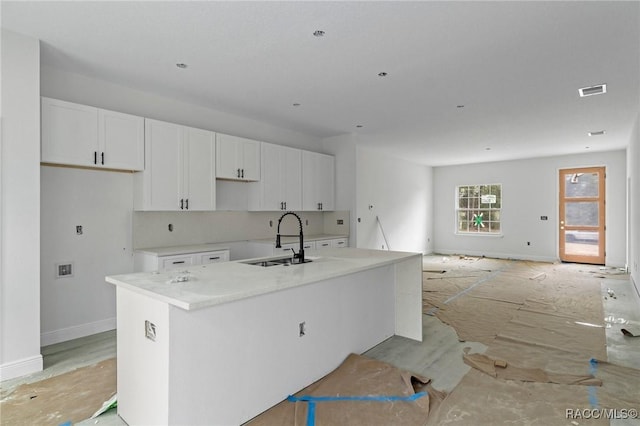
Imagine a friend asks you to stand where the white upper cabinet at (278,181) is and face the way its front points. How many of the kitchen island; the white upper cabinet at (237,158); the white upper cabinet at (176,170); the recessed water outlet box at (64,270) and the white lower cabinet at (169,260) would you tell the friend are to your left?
0

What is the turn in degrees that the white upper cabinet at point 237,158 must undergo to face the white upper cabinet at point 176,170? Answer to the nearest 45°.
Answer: approximately 90° to its right

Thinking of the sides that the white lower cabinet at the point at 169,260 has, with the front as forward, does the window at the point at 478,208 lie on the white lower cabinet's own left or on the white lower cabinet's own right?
on the white lower cabinet's own left

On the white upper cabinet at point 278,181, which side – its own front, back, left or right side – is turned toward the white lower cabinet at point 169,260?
right

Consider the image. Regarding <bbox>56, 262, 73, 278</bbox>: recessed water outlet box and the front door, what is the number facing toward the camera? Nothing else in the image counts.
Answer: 2

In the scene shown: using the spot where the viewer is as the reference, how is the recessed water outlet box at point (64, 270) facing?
facing the viewer

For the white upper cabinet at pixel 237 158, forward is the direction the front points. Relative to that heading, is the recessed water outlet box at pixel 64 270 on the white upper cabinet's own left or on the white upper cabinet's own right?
on the white upper cabinet's own right

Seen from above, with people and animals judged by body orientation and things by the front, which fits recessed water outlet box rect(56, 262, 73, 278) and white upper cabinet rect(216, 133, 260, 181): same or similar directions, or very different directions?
same or similar directions

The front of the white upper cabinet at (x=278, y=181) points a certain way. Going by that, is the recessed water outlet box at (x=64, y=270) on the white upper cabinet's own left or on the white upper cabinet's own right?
on the white upper cabinet's own right

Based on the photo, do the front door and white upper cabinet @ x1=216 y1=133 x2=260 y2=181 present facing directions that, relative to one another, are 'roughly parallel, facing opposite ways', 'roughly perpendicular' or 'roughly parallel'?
roughly perpendicular

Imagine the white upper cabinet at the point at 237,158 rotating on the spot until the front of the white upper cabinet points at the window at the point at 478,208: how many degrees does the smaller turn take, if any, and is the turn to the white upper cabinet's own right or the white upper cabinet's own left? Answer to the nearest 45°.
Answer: approximately 90° to the white upper cabinet's own left

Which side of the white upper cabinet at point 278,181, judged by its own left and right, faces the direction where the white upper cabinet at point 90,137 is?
right

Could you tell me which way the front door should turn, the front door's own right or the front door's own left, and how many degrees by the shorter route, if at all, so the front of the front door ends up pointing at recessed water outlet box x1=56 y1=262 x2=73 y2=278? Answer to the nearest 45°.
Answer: approximately 45° to the front door's own right

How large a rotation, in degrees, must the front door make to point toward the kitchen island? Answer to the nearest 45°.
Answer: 0° — it already faces it

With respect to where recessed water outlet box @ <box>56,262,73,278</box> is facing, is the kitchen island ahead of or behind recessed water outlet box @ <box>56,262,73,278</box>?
ahead

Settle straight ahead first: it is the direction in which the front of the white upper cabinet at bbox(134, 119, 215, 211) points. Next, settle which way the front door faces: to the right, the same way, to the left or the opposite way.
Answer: to the right

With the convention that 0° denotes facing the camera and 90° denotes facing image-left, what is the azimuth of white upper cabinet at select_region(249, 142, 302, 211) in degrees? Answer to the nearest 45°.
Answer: approximately 315°

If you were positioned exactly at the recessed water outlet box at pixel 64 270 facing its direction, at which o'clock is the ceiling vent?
The ceiling vent is roughly at 10 o'clock from the recessed water outlet box.
